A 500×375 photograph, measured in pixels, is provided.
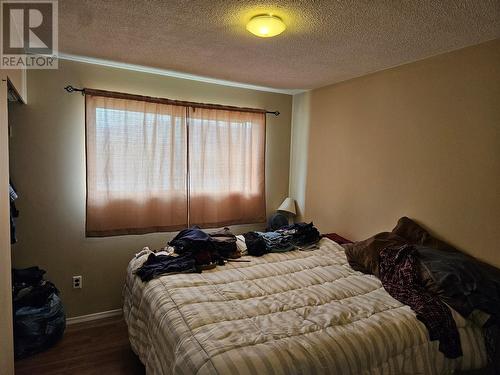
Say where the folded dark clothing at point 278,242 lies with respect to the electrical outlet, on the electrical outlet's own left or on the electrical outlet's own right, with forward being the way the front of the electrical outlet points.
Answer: on the electrical outlet's own left

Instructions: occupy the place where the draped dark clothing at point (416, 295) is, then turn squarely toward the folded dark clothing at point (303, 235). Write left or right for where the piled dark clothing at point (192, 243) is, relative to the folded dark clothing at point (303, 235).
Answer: left

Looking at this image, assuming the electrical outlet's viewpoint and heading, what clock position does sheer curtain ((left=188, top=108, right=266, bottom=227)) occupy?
The sheer curtain is roughly at 9 o'clock from the electrical outlet.

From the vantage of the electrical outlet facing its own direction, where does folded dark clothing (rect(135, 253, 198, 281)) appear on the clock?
The folded dark clothing is roughly at 11 o'clock from the electrical outlet.

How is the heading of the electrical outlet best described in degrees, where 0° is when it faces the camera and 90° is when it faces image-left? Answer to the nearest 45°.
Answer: approximately 0°

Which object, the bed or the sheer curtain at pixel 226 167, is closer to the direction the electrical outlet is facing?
the bed

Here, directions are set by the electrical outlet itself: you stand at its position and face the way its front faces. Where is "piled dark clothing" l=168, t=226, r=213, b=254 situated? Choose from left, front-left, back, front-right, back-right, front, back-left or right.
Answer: front-left

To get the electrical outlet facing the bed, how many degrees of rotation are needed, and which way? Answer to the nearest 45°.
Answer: approximately 45° to its left

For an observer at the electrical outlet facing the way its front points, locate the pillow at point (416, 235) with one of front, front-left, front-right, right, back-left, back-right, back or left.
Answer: front-left
